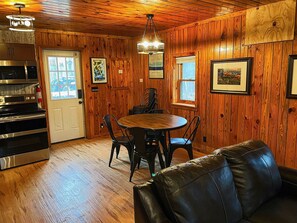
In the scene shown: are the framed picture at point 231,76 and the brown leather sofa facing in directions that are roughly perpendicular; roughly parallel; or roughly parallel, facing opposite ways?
roughly perpendicular

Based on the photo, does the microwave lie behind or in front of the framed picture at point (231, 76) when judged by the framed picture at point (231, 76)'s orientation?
in front

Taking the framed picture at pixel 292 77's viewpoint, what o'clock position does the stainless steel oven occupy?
The stainless steel oven is roughly at 1 o'clock from the framed picture.

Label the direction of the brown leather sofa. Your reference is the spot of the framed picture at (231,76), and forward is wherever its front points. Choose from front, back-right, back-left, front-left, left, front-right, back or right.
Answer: front-left

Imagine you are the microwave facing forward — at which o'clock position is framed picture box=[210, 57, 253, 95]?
The framed picture is roughly at 10 o'clock from the microwave.

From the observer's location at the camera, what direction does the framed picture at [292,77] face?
facing the viewer and to the left of the viewer

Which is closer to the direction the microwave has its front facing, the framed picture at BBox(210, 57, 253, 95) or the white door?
the framed picture

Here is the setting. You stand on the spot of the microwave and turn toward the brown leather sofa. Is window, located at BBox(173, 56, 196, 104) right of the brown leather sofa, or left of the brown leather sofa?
left

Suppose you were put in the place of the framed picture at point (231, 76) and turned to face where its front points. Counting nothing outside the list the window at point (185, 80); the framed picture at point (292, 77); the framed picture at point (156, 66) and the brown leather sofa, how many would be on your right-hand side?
2

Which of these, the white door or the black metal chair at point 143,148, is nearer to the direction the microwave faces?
the black metal chair
